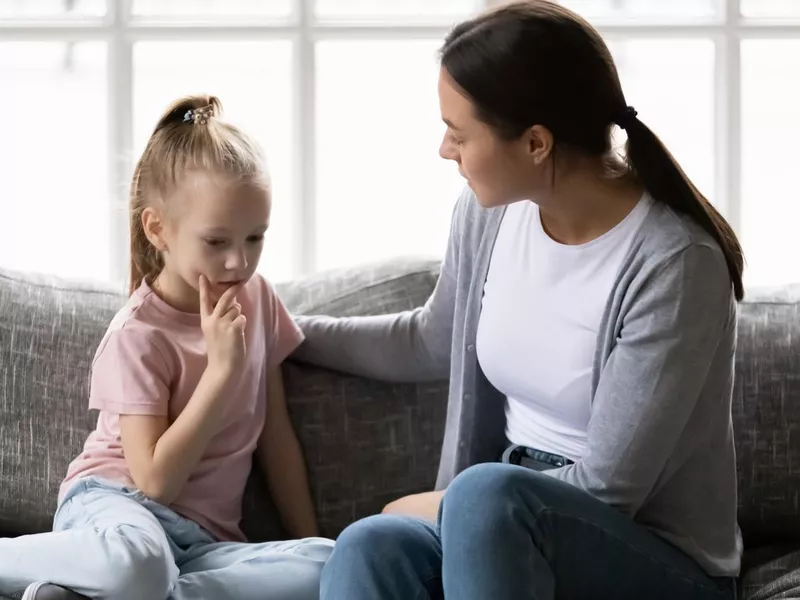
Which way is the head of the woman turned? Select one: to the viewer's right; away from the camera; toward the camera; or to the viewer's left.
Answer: to the viewer's left

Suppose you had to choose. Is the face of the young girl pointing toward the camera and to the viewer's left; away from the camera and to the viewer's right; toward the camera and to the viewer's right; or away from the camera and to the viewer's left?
toward the camera and to the viewer's right

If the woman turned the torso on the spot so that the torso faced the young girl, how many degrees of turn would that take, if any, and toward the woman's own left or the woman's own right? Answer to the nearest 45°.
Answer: approximately 45° to the woman's own right

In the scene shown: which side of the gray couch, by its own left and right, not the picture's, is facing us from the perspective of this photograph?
front
